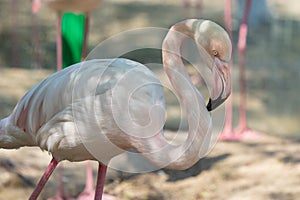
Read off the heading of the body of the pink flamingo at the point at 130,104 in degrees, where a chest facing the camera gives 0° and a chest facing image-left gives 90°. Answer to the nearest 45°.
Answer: approximately 270°

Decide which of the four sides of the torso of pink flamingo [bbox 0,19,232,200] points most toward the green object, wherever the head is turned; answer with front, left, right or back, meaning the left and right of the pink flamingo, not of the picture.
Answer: left
